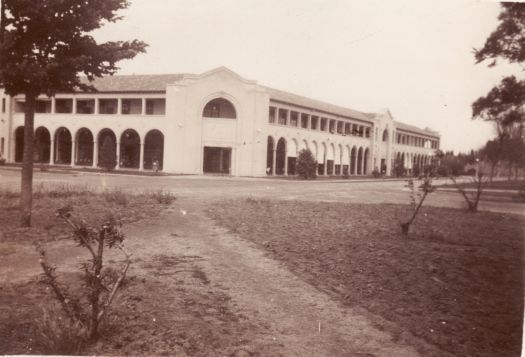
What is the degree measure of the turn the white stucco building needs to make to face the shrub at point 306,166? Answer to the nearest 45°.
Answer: approximately 90° to its left

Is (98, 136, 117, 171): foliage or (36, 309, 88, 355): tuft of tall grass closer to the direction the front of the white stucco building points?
the tuft of tall grass

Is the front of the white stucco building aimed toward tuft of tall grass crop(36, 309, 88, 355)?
yes

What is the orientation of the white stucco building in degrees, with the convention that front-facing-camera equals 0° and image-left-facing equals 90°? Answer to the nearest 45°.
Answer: approximately 0°

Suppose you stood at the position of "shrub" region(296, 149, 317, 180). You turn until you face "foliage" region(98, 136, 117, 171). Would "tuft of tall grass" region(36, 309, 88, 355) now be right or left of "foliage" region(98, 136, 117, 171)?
left
